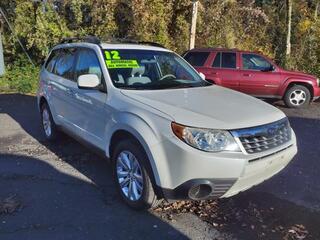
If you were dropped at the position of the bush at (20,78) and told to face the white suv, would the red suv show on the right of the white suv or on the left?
left

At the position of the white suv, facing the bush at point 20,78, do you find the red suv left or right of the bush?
right

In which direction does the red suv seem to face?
to the viewer's right

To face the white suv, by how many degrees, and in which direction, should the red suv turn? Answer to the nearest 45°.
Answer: approximately 90° to its right

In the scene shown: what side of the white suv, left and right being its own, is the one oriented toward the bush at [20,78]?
back

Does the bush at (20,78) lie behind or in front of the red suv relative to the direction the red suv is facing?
behind

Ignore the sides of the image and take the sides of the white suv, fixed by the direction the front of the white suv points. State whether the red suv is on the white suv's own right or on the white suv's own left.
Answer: on the white suv's own left

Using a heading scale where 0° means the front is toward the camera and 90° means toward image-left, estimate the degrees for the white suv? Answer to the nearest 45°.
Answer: approximately 315°

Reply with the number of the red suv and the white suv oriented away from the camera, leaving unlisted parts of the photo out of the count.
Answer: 0
